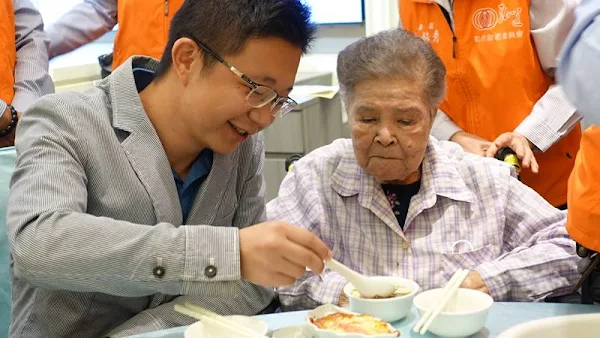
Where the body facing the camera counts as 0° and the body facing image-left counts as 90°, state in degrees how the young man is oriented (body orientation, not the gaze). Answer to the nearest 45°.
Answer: approximately 315°

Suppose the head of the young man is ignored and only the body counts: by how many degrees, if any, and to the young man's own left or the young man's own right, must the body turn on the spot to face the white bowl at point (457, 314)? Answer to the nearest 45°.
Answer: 0° — they already face it

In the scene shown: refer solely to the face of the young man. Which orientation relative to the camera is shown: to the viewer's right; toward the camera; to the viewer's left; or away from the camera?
to the viewer's right

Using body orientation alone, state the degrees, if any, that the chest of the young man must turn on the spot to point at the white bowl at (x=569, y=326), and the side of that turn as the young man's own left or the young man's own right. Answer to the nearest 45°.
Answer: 0° — they already face it

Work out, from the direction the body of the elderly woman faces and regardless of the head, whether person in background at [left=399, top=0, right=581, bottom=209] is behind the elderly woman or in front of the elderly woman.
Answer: behind

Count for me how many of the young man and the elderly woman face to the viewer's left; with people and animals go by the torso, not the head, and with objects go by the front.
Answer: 0

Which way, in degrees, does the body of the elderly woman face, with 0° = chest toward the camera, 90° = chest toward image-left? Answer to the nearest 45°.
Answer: approximately 0°

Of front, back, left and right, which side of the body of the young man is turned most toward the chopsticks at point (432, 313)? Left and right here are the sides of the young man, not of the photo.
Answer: front

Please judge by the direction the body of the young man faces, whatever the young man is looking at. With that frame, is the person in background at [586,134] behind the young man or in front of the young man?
in front

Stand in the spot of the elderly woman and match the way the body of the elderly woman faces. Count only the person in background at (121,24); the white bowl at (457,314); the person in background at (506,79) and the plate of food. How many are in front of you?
2

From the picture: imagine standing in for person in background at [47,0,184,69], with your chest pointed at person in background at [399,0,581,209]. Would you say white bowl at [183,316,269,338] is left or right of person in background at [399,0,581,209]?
right

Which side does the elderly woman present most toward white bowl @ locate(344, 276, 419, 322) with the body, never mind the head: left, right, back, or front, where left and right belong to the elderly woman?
front
